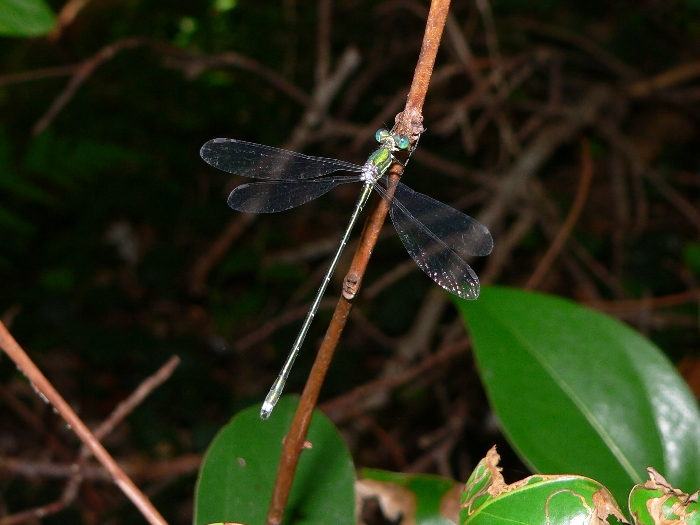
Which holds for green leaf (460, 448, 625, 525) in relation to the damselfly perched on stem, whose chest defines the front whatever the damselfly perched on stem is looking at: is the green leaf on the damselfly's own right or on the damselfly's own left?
on the damselfly's own right

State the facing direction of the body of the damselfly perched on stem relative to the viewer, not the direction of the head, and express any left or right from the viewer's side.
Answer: facing away from the viewer and to the right of the viewer

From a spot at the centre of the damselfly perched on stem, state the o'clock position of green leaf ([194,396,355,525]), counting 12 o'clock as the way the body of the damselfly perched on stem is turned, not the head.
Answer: The green leaf is roughly at 5 o'clock from the damselfly perched on stem.
